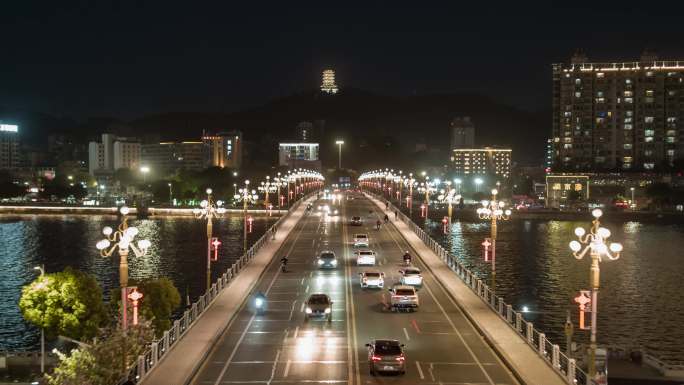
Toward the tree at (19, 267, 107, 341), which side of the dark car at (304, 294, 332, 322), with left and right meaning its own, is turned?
right

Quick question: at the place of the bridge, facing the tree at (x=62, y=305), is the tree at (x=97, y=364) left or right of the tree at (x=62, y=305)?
left

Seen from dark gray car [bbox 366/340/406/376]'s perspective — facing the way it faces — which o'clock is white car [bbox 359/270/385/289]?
The white car is roughly at 12 o'clock from the dark gray car.

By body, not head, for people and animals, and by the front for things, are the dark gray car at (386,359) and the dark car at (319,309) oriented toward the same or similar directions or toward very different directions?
very different directions

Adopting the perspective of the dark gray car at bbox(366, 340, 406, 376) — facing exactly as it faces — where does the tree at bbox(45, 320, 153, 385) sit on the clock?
The tree is roughly at 9 o'clock from the dark gray car.

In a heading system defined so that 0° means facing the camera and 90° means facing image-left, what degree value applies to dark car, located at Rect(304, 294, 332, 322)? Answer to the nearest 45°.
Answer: approximately 0°

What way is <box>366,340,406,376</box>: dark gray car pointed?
away from the camera

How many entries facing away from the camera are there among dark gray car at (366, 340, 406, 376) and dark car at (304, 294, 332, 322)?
1

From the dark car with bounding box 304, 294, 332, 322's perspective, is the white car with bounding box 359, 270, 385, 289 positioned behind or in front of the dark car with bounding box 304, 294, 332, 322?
behind

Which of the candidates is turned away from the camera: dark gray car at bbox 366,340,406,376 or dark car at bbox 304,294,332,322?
the dark gray car

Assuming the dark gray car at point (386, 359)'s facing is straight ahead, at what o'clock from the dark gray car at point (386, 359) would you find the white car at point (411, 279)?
The white car is roughly at 12 o'clock from the dark gray car.
